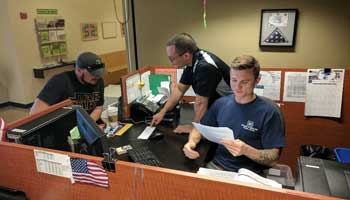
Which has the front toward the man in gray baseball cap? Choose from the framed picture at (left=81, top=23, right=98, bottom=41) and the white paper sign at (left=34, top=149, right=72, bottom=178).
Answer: the framed picture

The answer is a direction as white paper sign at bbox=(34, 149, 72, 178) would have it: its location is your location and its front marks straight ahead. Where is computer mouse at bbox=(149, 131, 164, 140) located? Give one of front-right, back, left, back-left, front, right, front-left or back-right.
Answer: back-left

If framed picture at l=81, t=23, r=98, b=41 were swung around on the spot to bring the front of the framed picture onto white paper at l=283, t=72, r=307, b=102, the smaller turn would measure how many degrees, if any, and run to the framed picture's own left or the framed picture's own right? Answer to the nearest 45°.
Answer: approximately 45° to the framed picture's own left

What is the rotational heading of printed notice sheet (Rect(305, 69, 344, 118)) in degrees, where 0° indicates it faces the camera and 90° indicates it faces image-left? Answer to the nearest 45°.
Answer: approximately 0°

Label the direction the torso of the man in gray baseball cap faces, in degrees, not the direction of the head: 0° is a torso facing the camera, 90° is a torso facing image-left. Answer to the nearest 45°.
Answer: approximately 315°

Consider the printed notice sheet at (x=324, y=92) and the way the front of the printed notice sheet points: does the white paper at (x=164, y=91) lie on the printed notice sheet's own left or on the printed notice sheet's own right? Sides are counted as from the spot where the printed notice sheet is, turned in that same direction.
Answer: on the printed notice sheet's own right

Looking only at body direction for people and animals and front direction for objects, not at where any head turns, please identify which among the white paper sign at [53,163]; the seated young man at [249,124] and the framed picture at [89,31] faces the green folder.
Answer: the framed picture

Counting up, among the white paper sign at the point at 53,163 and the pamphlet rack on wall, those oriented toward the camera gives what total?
2

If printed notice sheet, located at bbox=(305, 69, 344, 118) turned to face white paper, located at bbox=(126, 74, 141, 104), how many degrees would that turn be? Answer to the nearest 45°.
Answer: approximately 45° to its right

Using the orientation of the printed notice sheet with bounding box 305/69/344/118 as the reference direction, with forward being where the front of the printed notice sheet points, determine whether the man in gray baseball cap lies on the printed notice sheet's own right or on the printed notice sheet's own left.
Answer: on the printed notice sheet's own right
